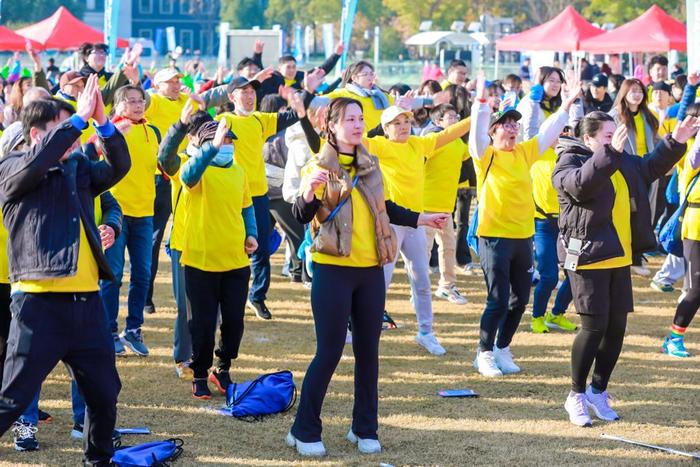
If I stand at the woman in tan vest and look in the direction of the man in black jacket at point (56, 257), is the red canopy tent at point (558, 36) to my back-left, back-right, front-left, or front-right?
back-right

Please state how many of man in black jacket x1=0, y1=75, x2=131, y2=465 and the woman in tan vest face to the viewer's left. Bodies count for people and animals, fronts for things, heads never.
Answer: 0

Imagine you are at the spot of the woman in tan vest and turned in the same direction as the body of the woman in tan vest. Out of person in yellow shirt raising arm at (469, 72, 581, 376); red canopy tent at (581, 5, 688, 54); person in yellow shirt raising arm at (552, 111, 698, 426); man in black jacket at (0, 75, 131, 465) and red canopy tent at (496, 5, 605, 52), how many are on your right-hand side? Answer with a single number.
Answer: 1

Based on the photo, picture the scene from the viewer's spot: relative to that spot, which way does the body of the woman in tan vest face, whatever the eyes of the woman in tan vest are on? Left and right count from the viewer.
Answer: facing the viewer and to the right of the viewer

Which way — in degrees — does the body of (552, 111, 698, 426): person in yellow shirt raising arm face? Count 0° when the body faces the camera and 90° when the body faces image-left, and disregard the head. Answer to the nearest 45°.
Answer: approximately 315°

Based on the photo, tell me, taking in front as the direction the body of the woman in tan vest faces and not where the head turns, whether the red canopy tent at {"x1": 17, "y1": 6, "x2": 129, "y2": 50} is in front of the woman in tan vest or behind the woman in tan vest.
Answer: behind

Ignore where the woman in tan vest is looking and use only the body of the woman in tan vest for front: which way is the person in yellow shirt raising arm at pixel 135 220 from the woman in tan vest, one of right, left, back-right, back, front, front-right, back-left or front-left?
back

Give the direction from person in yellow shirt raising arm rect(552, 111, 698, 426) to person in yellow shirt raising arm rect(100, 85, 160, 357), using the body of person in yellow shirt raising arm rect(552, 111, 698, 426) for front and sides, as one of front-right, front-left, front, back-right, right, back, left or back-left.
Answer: back-right
